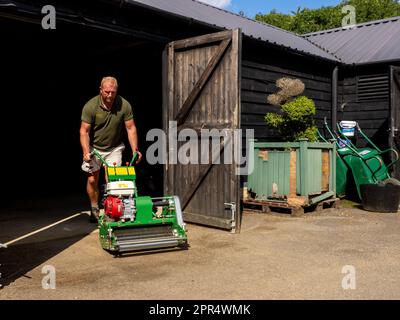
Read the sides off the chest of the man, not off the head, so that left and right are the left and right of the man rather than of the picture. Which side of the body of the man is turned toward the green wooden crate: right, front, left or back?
left

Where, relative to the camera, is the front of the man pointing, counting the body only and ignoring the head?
toward the camera

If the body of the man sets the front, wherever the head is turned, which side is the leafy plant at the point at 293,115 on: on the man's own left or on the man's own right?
on the man's own left

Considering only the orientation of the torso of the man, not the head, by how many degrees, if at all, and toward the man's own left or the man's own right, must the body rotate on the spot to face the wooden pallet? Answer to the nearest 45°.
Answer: approximately 90° to the man's own left

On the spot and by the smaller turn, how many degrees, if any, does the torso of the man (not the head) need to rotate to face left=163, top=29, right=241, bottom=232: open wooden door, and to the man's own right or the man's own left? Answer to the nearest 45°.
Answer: approximately 90° to the man's own left
